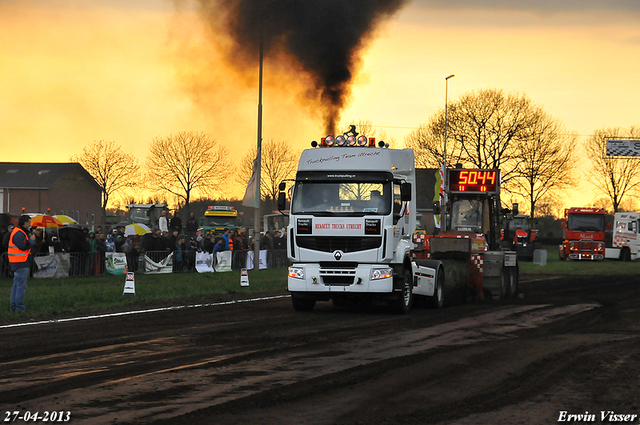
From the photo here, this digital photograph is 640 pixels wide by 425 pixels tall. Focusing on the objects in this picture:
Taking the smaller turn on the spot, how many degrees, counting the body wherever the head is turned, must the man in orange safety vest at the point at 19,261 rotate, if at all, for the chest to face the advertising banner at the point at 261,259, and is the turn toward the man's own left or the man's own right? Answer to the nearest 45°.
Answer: approximately 45° to the man's own left

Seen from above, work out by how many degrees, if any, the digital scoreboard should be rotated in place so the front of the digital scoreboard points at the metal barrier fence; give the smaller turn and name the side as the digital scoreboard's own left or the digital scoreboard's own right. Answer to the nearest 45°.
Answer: approximately 90° to the digital scoreboard's own right

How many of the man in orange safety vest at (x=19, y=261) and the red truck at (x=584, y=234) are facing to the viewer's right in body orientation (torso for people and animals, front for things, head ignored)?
1

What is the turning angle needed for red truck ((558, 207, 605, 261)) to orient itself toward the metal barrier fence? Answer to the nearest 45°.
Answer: approximately 45° to its right

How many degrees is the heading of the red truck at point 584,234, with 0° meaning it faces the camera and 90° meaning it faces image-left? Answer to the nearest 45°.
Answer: approximately 0°

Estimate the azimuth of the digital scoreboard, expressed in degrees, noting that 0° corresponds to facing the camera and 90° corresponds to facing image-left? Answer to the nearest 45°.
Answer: approximately 0°

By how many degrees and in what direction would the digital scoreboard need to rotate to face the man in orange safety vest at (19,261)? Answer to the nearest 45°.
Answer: approximately 45° to its right

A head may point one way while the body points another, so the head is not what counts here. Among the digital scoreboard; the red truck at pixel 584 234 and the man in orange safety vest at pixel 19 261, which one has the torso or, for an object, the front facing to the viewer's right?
the man in orange safety vest

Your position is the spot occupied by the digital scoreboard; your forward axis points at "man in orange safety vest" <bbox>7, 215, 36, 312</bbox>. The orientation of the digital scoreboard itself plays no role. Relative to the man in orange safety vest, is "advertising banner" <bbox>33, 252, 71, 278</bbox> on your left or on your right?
right

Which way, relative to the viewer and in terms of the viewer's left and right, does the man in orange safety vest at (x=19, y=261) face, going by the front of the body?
facing to the right of the viewer
